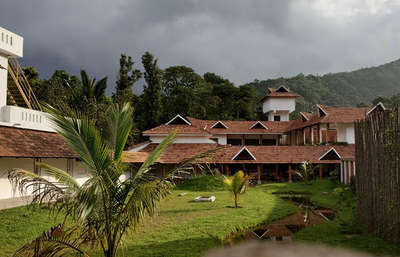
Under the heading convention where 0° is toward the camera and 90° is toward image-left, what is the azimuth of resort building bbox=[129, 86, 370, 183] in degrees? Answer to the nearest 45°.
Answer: approximately 0°

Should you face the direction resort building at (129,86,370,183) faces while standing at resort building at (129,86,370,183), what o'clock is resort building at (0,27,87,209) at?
resort building at (0,27,87,209) is roughly at 1 o'clock from resort building at (129,86,370,183).

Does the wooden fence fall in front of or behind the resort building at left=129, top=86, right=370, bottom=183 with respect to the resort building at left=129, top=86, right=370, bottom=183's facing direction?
in front

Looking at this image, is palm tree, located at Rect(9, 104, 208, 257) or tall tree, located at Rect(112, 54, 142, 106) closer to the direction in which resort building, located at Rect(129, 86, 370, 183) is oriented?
the palm tree

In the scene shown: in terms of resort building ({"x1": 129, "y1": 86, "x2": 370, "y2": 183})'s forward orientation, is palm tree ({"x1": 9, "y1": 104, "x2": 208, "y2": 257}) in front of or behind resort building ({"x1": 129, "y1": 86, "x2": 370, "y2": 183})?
in front

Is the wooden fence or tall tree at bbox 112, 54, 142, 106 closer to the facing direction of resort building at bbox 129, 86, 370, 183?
the wooden fence

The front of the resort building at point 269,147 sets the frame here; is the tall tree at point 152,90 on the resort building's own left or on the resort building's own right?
on the resort building's own right

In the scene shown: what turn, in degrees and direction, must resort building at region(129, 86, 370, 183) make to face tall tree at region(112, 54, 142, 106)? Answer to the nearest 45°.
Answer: approximately 135° to its right
